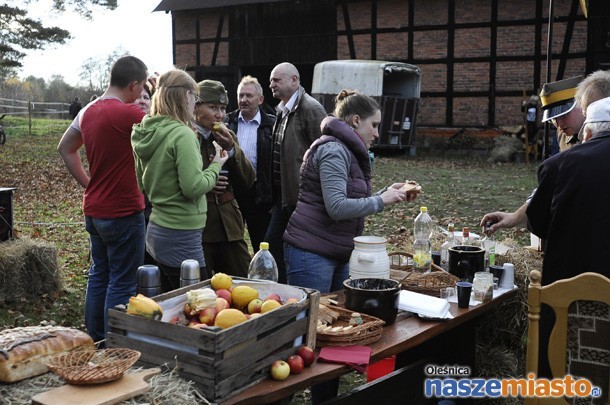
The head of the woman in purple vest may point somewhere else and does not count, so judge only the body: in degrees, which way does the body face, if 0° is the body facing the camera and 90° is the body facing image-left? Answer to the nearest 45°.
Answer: approximately 270°

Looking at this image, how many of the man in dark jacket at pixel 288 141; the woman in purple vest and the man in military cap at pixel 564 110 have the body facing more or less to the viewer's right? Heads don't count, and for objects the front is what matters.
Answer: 1

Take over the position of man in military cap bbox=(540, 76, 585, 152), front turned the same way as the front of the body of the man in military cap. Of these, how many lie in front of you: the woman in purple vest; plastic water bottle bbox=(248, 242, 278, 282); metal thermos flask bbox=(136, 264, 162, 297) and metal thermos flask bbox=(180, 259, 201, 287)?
4

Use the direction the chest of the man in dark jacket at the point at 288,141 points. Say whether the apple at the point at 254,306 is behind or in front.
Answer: in front

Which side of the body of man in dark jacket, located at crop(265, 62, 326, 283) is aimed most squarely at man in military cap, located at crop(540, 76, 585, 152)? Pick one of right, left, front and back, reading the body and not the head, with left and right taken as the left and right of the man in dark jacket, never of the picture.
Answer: left

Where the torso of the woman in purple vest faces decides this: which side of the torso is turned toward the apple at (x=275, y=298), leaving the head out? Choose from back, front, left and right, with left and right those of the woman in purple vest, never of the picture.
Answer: right

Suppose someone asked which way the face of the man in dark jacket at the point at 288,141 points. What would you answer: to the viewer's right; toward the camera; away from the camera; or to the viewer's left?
to the viewer's left

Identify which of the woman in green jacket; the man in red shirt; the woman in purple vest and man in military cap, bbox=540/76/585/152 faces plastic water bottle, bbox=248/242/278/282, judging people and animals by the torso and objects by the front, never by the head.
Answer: the man in military cap

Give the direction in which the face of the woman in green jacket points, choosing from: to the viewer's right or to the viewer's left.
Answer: to the viewer's right
